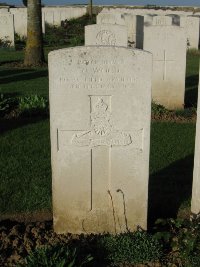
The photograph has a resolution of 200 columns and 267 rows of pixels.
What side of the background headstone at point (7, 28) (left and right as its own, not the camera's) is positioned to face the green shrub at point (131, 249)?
front

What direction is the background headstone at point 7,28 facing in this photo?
toward the camera

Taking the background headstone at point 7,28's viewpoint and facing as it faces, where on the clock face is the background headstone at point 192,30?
the background headstone at point 192,30 is roughly at 9 o'clock from the background headstone at point 7,28.

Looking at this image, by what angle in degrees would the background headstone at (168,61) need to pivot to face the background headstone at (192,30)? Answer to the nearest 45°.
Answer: approximately 180°

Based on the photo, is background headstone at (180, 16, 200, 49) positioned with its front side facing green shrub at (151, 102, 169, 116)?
yes

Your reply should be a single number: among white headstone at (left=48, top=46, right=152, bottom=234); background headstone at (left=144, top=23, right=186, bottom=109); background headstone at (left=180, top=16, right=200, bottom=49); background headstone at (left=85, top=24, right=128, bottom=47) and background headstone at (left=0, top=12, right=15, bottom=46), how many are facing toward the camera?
5

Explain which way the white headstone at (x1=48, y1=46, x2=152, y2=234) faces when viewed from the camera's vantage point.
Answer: facing the viewer

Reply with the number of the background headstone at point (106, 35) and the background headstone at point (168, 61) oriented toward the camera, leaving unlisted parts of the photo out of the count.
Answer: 2

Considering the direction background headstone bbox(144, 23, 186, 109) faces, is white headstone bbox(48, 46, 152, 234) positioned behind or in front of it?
in front

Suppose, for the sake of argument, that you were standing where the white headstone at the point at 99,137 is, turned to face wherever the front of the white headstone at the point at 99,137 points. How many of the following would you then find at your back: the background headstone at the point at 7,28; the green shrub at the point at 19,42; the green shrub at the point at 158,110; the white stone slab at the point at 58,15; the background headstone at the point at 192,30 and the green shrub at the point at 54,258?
5

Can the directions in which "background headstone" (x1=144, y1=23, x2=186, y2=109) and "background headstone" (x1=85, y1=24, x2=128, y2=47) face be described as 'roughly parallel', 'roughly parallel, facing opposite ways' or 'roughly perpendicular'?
roughly parallel

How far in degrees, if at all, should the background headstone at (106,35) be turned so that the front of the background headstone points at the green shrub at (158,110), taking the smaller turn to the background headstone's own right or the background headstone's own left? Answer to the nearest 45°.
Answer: approximately 45° to the background headstone's own left

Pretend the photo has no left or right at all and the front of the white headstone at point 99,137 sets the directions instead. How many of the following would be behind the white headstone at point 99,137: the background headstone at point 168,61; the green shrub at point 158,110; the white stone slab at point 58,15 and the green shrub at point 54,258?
3

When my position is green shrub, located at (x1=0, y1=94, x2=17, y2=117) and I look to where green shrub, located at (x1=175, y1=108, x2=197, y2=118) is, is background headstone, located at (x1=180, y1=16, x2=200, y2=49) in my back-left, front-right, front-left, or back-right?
front-left

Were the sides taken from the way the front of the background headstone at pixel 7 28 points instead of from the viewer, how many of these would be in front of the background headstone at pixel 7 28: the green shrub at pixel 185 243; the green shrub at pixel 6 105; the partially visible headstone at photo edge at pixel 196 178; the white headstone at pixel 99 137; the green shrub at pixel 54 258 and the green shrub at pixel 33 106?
6

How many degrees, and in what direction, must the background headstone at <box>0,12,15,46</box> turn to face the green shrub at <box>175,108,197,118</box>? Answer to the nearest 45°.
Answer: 0° — it already faces it

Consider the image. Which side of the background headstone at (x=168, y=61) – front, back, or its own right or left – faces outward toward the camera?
front

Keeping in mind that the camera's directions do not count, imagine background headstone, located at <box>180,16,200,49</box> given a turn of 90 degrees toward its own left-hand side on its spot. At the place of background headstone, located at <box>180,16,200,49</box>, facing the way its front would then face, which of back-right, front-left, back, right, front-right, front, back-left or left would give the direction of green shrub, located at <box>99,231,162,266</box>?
right

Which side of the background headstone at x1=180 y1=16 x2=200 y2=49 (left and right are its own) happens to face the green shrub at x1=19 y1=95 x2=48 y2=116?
front

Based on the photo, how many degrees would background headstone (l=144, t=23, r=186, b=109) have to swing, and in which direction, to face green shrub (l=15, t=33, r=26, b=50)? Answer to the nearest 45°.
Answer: approximately 135° to its right
